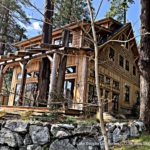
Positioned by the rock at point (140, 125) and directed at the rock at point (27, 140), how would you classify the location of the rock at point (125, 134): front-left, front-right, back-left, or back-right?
front-left

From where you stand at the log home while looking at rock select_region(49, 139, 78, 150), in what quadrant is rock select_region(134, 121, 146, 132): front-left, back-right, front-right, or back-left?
front-left
